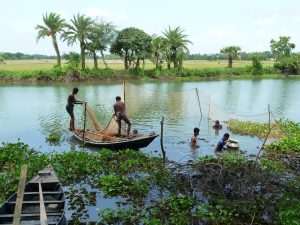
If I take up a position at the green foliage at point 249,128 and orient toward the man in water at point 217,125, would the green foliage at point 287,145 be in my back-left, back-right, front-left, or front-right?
back-left

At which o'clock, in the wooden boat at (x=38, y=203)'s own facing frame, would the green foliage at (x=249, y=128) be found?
The green foliage is roughly at 2 o'clock from the wooden boat.

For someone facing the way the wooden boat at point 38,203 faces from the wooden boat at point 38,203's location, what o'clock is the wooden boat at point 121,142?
the wooden boat at point 121,142 is roughly at 1 o'clock from the wooden boat at point 38,203.

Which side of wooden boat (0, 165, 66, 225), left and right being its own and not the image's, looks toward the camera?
back
